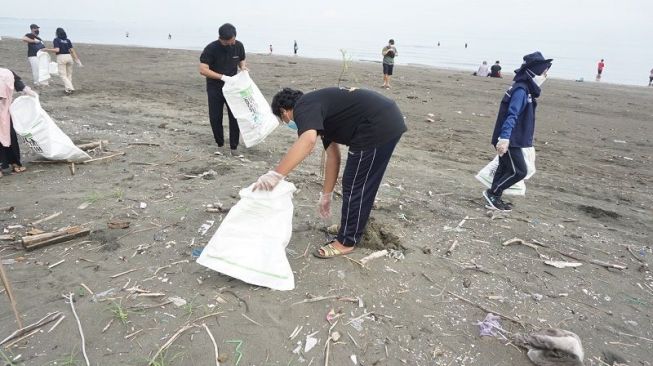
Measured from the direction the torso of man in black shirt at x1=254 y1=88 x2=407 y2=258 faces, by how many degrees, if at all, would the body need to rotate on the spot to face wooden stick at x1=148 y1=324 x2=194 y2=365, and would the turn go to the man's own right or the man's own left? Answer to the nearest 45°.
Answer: approximately 45° to the man's own left

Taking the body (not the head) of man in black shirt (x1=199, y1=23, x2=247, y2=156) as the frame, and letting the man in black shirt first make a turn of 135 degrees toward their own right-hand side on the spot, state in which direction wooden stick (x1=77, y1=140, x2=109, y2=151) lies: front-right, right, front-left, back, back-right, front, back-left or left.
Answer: front

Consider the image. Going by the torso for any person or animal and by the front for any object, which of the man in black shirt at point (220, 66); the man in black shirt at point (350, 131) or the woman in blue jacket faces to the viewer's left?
the man in black shirt at point (350, 131)

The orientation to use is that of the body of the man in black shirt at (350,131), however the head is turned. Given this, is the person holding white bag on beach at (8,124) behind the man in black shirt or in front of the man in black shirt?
in front

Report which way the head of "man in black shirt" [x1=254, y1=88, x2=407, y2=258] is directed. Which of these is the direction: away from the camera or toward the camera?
toward the camera

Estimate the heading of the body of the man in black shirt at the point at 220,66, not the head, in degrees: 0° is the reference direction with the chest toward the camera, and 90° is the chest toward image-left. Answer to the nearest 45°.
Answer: approximately 315°

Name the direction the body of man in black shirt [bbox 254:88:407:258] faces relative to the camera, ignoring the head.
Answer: to the viewer's left

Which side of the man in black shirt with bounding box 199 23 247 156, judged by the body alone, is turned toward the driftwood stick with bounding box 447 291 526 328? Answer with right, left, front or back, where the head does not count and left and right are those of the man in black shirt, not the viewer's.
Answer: front

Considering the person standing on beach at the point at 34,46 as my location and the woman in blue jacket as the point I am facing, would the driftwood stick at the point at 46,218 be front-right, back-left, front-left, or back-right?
front-right

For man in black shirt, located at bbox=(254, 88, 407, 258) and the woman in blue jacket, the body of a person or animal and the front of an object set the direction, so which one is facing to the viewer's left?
the man in black shirt
